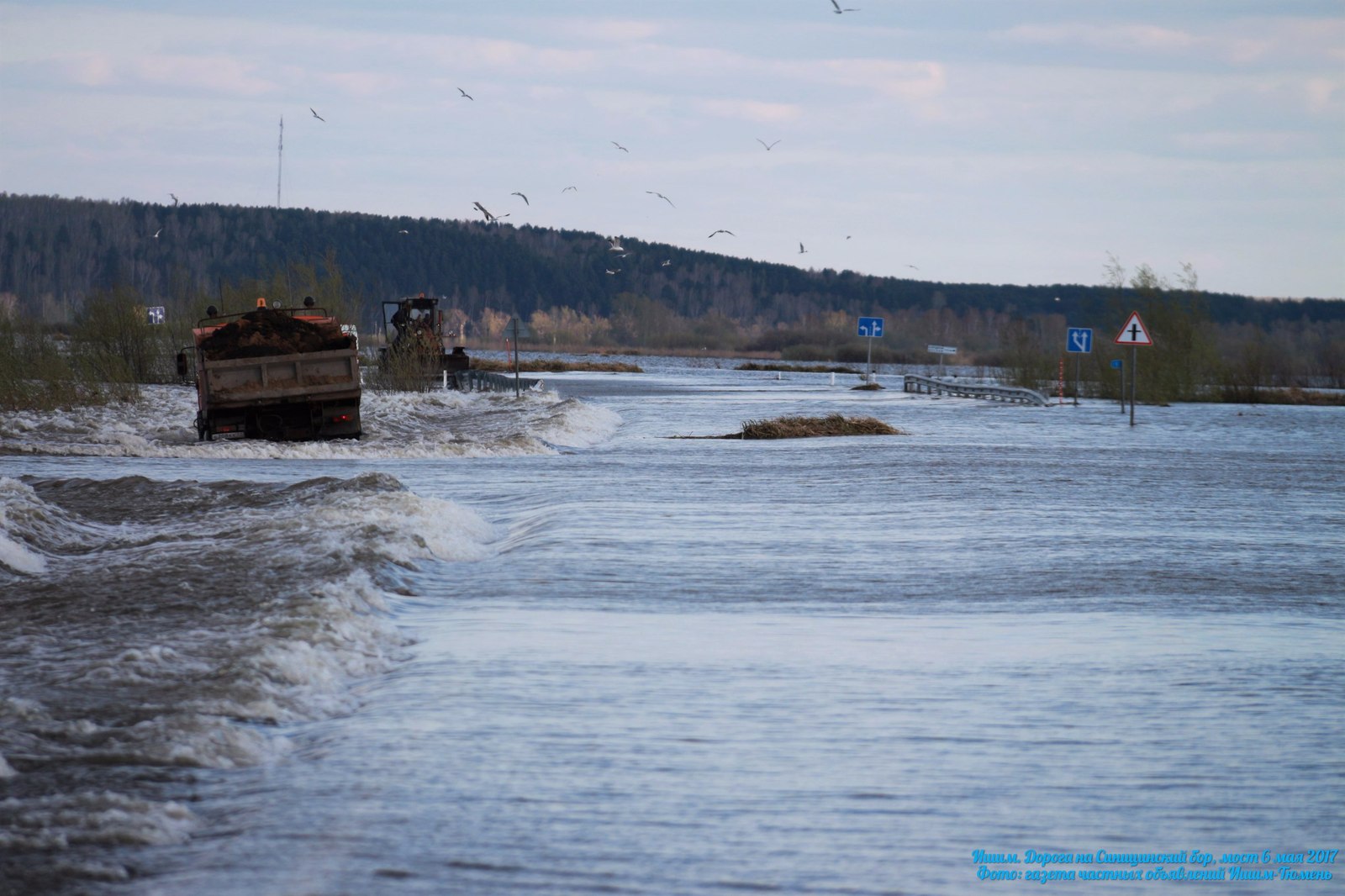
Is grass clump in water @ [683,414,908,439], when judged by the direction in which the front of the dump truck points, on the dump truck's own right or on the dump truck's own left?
on the dump truck's own right

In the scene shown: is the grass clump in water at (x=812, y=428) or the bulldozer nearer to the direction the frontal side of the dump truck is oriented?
the bulldozer

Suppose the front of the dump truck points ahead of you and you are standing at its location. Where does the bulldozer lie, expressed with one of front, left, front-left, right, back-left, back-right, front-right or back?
front

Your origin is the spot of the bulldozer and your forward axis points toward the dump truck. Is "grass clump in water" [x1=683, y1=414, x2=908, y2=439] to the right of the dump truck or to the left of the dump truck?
left

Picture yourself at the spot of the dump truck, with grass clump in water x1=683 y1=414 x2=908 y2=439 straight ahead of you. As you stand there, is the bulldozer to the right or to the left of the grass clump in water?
left

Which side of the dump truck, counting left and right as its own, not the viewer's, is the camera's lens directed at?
back
